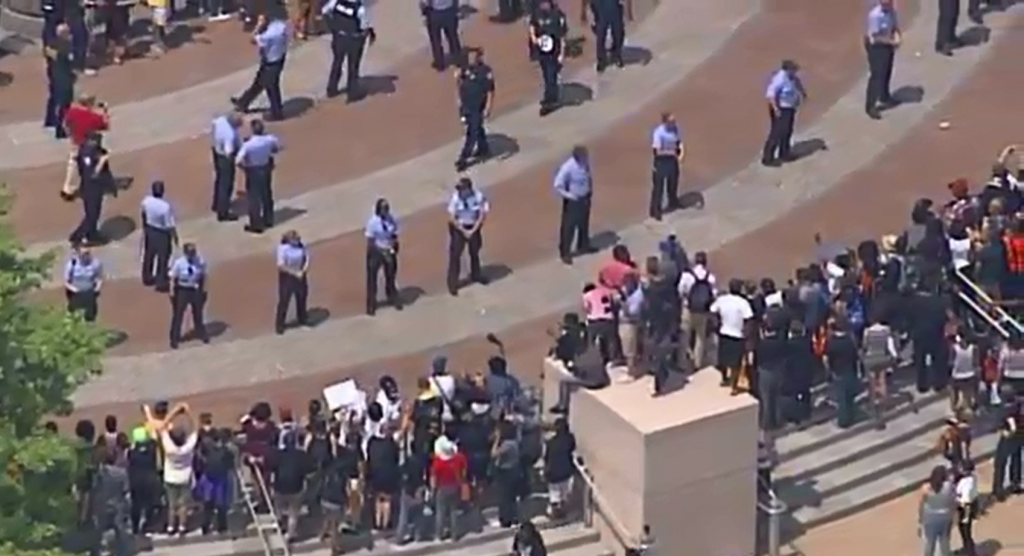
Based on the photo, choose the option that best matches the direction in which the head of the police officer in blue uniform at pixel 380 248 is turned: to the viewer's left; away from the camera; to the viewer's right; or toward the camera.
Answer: toward the camera

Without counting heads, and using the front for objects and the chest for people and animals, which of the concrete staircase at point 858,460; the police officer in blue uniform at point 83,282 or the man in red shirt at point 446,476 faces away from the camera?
the man in red shirt

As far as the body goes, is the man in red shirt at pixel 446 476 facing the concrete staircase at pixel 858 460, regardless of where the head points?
no

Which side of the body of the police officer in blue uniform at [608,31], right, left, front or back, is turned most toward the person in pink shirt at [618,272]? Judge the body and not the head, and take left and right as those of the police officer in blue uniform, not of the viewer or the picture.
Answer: front

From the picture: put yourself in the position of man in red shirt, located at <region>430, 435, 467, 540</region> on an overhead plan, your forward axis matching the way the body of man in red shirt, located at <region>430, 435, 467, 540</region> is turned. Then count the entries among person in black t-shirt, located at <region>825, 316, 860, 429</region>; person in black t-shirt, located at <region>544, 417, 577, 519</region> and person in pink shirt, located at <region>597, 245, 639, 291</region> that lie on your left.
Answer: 0

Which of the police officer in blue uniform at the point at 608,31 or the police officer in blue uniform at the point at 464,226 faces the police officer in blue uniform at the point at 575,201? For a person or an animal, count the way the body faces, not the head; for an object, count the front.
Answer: the police officer in blue uniform at the point at 608,31

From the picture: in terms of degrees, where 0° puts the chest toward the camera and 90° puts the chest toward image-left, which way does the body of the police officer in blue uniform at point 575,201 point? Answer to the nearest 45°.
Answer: approximately 315°

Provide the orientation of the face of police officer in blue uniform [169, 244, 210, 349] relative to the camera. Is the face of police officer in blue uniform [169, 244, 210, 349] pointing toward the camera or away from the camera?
toward the camera

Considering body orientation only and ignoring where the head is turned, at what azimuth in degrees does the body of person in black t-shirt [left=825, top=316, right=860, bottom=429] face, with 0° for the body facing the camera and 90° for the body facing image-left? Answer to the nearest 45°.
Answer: approximately 180°

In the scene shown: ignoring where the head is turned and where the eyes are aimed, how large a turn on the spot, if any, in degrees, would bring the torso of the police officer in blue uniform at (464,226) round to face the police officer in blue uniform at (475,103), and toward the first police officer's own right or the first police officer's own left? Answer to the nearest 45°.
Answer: approximately 180°

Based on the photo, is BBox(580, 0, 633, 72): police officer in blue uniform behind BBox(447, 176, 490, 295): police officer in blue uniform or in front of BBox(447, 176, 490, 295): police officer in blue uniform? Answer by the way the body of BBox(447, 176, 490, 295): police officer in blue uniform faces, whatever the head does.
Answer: behind

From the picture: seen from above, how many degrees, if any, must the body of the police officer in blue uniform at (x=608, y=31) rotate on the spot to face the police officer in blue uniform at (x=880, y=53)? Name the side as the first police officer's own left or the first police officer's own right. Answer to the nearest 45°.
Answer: approximately 90° to the first police officer's own left

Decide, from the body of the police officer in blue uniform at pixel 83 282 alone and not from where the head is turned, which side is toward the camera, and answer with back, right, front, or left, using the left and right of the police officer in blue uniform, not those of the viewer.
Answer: front

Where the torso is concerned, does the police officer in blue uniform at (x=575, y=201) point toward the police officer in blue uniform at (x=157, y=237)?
no

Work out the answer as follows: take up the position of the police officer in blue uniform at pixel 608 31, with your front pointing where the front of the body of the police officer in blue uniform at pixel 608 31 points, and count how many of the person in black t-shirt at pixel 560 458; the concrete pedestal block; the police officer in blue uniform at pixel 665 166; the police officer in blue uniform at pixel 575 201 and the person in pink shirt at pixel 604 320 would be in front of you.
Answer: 5

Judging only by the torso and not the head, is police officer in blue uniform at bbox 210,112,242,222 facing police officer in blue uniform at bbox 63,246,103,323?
no

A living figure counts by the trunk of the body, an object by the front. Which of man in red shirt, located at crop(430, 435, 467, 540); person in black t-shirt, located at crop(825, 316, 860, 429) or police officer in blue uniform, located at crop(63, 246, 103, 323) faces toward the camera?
the police officer in blue uniform

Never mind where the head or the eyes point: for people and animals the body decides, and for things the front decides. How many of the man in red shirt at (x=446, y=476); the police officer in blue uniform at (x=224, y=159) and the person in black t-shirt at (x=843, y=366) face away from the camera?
2
